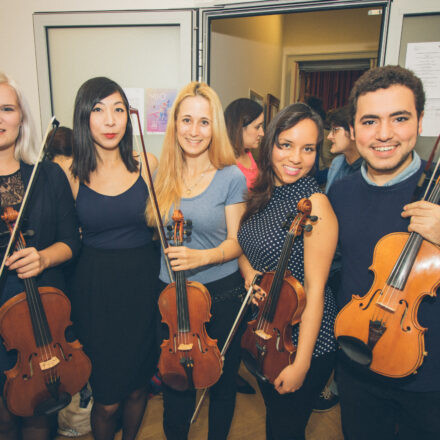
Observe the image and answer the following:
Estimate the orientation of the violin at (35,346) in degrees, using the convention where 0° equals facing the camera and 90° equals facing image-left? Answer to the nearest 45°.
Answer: approximately 0°

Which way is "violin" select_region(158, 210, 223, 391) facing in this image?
toward the camera

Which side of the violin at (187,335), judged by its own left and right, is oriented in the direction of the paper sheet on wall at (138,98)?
back

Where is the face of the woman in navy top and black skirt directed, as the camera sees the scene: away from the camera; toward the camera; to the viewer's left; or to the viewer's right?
toward the camera

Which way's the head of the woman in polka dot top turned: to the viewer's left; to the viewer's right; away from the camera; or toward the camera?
toward the camera

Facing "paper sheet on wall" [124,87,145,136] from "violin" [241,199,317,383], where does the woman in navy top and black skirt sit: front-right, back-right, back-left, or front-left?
front-left

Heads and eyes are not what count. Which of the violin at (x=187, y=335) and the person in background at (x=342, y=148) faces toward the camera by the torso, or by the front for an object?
the violin

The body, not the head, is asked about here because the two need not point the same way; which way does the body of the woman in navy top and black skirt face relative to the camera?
toward the camera

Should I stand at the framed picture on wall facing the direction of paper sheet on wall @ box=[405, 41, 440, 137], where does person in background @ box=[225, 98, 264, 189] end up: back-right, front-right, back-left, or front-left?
front-right

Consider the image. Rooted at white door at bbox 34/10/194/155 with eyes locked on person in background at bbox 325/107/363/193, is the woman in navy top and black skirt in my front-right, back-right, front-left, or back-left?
front-right

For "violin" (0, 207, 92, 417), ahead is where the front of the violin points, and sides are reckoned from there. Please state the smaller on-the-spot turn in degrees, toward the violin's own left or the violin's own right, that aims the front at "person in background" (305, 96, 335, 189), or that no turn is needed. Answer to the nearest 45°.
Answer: approximately 135° to the violin's own left

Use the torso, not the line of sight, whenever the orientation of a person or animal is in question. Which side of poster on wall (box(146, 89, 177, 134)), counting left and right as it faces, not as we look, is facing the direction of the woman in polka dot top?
front

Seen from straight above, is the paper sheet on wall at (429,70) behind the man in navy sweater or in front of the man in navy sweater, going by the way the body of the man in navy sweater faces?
behind

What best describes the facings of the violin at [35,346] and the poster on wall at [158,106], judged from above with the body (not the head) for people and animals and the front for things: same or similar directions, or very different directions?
same or similar directions
